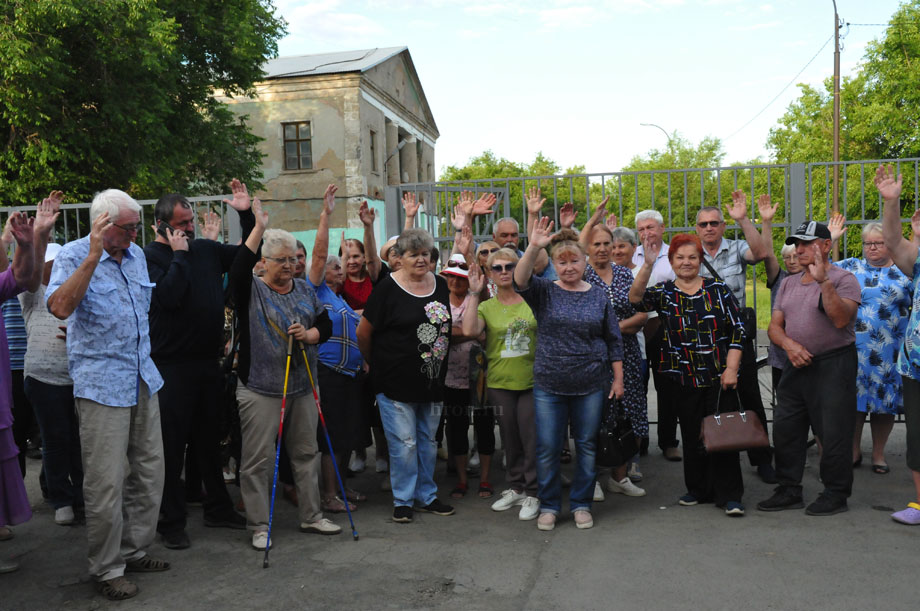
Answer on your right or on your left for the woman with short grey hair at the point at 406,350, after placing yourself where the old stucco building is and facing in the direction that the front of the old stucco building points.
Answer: on your right

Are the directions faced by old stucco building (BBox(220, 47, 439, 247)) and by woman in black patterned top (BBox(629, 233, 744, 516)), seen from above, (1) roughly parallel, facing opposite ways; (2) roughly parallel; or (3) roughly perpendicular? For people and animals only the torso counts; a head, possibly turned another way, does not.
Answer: roughly perpendicular

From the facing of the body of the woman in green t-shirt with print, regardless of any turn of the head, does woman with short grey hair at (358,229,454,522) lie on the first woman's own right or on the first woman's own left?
on the first woman's own right

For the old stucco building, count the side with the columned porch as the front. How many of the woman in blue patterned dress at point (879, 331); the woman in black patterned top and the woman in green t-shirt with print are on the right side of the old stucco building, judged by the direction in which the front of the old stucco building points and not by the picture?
3

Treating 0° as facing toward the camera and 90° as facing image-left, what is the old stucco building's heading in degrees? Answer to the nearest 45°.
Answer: approximately 270°

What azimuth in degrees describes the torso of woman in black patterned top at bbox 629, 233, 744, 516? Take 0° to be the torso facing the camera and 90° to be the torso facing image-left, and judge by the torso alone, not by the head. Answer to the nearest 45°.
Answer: approximately 0°
